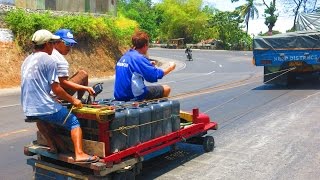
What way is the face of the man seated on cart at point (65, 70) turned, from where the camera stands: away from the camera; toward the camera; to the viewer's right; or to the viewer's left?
to the viewer's right

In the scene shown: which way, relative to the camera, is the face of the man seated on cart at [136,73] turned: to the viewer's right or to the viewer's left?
to the viewer's right

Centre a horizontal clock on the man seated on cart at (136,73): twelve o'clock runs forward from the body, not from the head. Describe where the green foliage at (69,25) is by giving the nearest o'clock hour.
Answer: The green foliage is roughly at 10 o'clock from the man seated on cart.

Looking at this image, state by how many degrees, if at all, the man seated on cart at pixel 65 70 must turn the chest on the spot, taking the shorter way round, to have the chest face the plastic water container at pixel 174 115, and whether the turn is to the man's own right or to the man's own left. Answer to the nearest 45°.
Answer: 0° — they already face it

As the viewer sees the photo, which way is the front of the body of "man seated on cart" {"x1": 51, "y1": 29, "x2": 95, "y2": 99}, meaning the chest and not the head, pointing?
to the viewer's right

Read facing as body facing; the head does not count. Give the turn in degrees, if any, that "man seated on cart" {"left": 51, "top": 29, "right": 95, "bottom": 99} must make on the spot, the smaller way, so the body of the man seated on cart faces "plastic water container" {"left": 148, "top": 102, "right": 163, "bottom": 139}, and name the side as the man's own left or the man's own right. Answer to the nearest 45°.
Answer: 0° — they already face it

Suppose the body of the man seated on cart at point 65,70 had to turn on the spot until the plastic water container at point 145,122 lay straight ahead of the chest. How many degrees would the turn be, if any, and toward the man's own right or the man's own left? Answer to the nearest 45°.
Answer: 0° — they already face it

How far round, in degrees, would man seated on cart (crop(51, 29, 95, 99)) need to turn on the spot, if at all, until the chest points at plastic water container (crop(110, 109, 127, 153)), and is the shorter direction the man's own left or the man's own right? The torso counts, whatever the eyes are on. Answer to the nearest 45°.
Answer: approximately 45° to the man's own right

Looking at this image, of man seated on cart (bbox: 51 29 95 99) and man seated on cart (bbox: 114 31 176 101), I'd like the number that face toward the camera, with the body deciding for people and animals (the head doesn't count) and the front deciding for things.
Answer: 0

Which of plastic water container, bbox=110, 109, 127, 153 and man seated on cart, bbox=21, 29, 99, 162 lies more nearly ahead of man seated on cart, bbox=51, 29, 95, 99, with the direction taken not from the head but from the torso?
the plastic water container

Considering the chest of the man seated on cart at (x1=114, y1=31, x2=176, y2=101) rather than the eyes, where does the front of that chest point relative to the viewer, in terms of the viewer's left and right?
facing away from the viewer and to the right of the viewer

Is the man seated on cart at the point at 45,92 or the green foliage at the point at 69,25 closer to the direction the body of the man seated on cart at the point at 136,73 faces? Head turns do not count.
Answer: the green foliage
